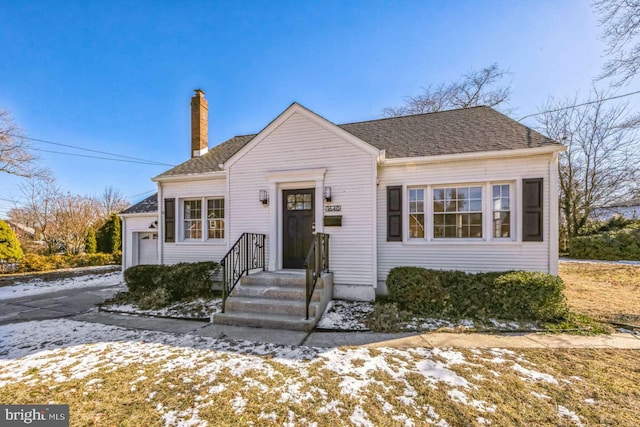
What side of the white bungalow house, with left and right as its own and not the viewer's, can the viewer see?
front

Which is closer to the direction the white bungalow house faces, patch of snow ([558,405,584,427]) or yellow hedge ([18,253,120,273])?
the patch of snow

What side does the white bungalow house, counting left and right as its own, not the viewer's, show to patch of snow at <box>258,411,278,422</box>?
front

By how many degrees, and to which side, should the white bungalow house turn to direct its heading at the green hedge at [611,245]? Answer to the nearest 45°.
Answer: approximately 135° to its left

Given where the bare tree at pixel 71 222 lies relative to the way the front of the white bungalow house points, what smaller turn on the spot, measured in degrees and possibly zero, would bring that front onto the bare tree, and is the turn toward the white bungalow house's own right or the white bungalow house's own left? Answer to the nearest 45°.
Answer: approximately 135° to the white bungalow house's own right

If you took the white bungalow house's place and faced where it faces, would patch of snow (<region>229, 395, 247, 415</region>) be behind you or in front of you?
in front

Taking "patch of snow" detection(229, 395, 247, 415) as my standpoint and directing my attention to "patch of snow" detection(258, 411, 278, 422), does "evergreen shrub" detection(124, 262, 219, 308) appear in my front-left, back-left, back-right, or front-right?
back-left

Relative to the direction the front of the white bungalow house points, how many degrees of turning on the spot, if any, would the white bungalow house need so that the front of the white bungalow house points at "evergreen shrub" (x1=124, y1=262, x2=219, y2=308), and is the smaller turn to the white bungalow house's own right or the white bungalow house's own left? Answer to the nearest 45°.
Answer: approximately 90° to the white bungalow house's own right

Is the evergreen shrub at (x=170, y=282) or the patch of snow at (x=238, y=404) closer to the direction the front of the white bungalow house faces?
the patch of snow

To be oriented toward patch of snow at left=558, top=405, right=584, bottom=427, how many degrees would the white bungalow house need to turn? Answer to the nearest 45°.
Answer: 0° — it already faces it

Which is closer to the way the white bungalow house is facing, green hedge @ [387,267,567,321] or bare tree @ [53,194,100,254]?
the green hedge
